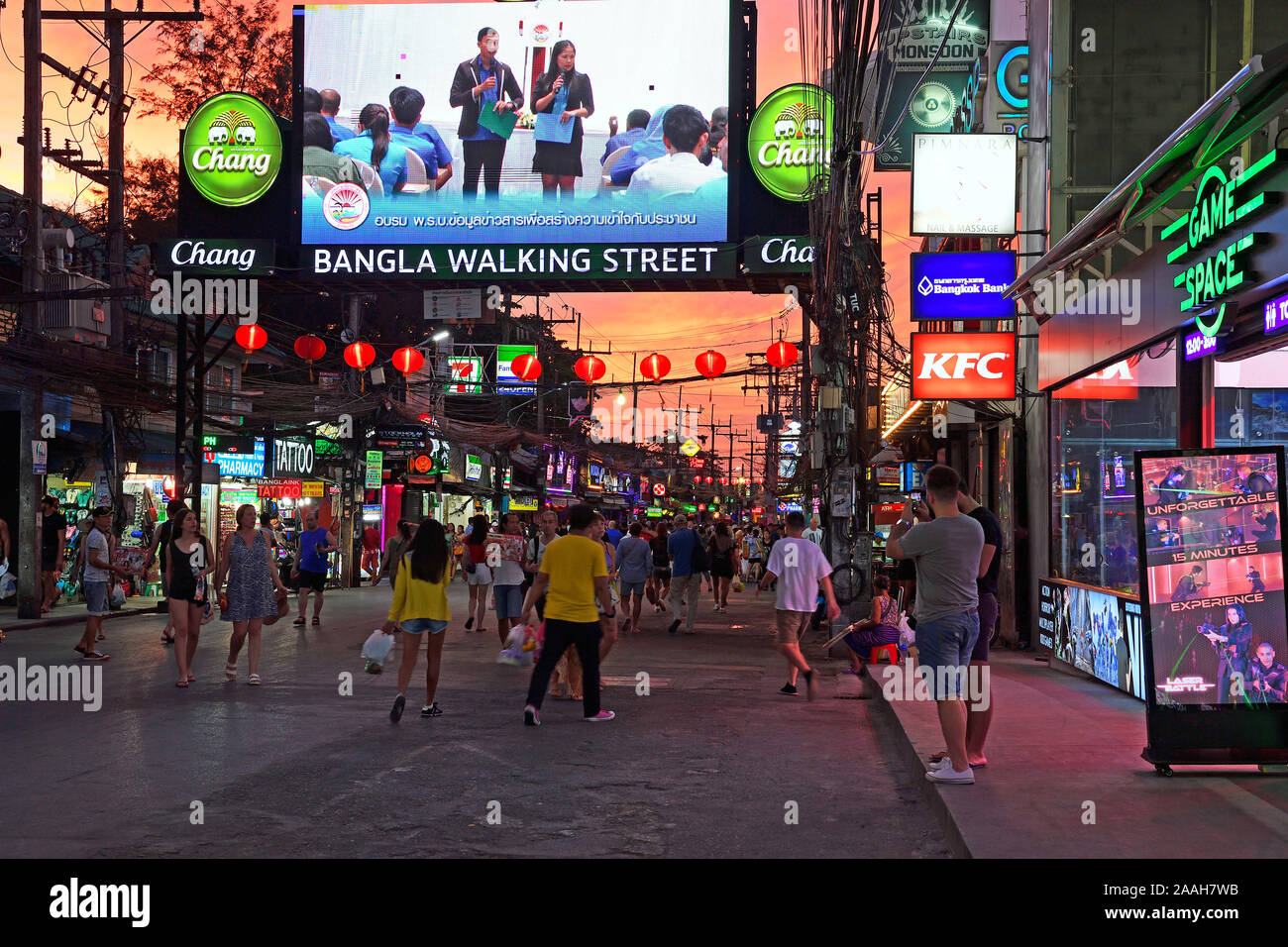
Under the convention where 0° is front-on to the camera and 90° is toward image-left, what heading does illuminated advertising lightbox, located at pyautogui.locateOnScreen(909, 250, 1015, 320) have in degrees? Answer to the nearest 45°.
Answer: approximately 0°

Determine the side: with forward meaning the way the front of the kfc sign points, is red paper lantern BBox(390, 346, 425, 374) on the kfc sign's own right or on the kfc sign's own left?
on the kfc sign's own right

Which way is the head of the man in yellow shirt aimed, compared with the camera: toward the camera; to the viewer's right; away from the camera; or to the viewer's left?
away from the camera

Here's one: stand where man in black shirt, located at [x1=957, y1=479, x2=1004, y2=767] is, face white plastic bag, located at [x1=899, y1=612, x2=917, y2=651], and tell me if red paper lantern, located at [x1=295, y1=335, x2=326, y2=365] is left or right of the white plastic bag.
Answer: left

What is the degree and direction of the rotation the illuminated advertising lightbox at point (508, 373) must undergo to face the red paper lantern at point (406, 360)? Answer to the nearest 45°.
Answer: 0° — it already faces it

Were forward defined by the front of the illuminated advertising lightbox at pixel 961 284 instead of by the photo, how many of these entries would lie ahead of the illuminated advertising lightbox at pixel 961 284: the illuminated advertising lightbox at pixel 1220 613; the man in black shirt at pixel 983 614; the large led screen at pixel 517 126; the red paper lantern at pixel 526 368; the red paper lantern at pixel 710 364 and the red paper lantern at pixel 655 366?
2

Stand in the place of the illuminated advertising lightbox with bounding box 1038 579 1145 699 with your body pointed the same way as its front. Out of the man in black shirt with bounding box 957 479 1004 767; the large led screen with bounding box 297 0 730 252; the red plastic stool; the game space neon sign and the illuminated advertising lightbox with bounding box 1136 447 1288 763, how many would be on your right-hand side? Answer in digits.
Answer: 2

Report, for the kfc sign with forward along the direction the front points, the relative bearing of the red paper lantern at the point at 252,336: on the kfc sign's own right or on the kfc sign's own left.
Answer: on the kfc sign's own right

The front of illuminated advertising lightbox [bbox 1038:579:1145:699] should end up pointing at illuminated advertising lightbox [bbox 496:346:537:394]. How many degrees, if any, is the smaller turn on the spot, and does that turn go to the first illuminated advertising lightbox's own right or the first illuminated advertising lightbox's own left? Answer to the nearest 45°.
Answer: approximately 90° to the first illuminated advertising lightbox's own right

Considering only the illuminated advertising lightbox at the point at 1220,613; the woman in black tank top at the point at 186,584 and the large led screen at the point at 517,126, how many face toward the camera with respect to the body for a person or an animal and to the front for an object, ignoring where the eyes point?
3

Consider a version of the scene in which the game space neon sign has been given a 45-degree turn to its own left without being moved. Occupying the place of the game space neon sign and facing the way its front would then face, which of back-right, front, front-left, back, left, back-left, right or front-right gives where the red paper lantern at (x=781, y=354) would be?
back-right

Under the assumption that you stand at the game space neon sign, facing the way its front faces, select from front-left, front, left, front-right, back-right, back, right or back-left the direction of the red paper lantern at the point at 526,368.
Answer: right

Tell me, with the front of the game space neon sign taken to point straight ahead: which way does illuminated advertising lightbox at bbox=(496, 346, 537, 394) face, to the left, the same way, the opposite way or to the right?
to the left

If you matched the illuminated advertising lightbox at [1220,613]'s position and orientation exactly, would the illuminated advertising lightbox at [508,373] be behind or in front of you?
behind
